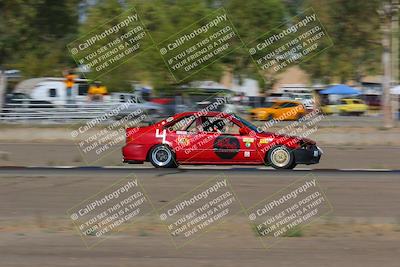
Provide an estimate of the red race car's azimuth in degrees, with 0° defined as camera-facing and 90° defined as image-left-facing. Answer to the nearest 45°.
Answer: approximately 270°

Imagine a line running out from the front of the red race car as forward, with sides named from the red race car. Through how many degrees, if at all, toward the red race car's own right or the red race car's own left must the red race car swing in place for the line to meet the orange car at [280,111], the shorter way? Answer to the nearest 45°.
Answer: approximately 90° to the red race car's own left
